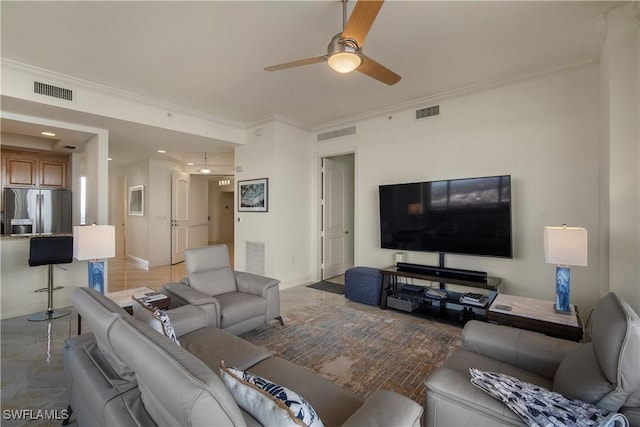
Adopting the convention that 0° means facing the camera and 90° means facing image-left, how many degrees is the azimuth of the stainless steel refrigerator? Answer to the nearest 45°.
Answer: approximately 0°

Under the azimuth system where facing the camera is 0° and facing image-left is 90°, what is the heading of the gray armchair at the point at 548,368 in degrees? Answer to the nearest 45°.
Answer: approximately 90°

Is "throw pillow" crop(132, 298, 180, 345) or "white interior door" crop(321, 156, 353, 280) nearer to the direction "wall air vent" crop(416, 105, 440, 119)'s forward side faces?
the throw pillow

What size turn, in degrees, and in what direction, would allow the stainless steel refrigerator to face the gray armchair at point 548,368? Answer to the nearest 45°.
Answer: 0° — it already faces it

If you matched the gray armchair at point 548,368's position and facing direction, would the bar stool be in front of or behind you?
in front

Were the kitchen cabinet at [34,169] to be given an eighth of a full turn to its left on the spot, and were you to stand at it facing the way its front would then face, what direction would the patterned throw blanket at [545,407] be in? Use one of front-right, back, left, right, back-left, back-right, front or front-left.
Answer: front-right

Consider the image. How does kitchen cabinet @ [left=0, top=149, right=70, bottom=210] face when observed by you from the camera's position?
facing the viewer

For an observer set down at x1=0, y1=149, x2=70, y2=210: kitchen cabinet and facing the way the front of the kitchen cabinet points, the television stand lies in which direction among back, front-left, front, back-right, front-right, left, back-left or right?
front-left

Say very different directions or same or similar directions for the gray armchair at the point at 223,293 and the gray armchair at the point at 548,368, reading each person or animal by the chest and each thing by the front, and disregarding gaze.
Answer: very different directions

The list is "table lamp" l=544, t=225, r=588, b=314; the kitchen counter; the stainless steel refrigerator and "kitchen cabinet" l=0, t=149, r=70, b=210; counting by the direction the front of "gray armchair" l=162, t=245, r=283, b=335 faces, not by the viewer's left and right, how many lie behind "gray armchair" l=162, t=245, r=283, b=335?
3

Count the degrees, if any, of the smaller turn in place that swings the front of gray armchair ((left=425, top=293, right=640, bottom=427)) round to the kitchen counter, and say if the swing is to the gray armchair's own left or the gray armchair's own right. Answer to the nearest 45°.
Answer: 0° — it already faces it

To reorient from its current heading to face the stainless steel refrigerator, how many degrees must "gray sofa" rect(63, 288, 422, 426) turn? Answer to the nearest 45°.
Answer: approximately 90° to its left

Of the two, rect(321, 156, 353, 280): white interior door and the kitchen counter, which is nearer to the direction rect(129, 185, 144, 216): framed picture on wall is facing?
the kitchen counter

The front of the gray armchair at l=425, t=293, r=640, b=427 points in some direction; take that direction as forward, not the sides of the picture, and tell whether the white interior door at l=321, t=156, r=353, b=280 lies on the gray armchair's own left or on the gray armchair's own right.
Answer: on the gray armchair's own right
